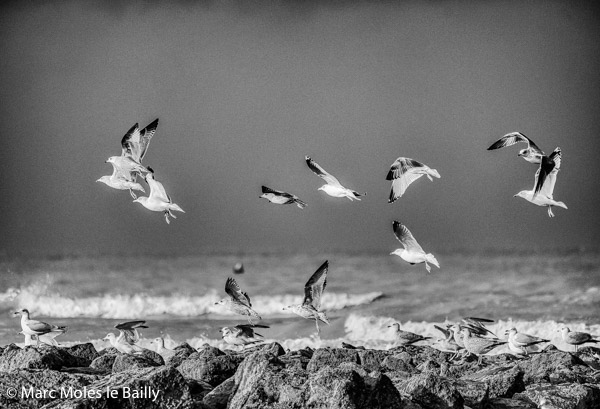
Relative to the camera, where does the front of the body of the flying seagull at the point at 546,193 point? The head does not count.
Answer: to the viewer's left

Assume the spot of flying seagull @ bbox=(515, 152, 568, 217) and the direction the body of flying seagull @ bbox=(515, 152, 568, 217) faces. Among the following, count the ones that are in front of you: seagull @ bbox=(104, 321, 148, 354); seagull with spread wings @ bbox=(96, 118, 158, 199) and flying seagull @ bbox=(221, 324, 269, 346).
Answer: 3

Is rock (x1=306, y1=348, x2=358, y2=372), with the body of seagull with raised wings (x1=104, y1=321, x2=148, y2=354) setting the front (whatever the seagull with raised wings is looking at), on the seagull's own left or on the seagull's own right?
on the seagull's own left

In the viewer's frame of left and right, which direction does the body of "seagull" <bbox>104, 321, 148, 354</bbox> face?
facing to the left of the viewer

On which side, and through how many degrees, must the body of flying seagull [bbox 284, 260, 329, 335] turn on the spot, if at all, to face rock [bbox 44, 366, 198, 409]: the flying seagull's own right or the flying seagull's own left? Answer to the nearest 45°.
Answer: approximately 90° to the flying seagull's own left

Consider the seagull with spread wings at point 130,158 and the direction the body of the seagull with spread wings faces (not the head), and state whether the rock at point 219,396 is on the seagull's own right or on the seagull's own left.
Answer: on the seagull's own left

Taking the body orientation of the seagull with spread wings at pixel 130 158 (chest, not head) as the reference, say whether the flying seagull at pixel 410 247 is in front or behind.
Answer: behind

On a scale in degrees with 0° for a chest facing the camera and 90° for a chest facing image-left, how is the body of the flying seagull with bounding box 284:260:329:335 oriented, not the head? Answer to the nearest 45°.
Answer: approximately 90°
